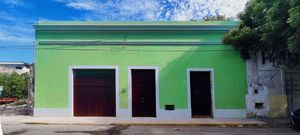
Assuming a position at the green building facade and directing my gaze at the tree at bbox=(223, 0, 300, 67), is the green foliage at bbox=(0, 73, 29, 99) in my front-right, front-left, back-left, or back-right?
back-left

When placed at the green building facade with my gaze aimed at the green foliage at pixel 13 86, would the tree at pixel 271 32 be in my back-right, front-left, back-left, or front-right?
back-right

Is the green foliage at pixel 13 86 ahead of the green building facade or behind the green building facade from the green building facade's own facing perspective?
behind

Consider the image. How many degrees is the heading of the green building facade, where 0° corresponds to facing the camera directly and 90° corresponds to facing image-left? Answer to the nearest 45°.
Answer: approximately 0°

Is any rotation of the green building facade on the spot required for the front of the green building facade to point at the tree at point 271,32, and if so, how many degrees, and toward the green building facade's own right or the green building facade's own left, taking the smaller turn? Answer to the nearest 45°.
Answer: approximately 45° to the green building facade's own left
